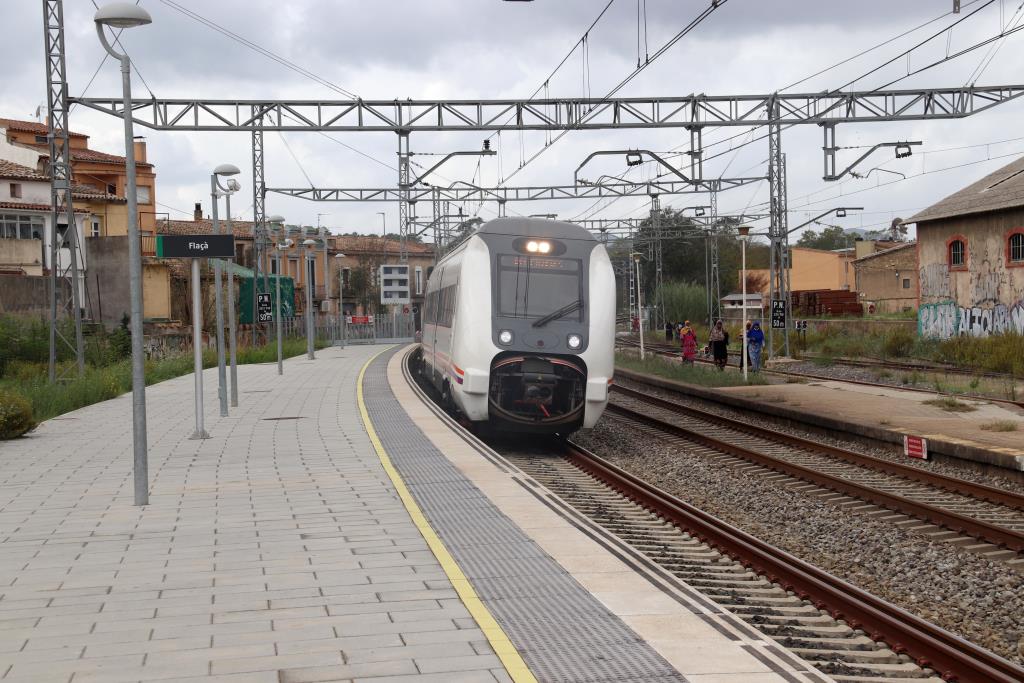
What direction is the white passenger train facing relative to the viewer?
toward the camera

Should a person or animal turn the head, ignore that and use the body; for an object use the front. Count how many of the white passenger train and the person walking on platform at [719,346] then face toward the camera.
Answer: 2

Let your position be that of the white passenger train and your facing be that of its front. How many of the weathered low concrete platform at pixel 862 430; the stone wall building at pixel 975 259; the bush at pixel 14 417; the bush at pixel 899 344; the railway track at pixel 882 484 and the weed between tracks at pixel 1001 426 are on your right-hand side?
1

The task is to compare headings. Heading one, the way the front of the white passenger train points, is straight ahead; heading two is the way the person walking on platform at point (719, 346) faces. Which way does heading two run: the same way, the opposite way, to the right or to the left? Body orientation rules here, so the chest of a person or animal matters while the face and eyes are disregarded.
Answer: the same way

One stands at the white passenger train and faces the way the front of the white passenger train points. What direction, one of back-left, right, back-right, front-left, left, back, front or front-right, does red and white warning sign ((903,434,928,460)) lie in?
left

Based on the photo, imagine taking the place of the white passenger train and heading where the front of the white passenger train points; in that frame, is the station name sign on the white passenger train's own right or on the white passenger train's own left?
on the white passenger train's own right

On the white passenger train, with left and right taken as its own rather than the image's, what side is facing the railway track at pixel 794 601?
front

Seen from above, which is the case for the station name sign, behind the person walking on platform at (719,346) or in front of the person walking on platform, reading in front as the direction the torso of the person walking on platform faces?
in front

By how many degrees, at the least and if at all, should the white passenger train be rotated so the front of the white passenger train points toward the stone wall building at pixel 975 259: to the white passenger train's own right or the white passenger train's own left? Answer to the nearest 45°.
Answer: approximately 135° to the white passenger train's own left

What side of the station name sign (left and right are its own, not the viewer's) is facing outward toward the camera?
front

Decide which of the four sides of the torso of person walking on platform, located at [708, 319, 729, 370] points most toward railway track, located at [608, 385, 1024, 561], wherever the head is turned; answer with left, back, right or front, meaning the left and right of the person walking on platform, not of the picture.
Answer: front

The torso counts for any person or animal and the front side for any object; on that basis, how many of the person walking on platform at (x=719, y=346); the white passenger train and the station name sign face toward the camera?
3

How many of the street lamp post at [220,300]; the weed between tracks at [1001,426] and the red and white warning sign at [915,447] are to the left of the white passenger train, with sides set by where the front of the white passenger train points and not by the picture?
2

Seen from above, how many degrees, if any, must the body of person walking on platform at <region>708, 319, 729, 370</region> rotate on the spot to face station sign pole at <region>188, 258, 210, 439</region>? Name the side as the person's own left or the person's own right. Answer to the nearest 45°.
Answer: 0° — they already face it

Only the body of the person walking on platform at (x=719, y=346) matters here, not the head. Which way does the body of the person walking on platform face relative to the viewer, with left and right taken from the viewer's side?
facing the viewer

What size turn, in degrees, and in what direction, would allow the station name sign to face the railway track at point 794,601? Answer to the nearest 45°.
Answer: approximately 45° to its left

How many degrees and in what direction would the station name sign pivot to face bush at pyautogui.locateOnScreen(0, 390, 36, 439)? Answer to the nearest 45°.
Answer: approximately 135° to its right

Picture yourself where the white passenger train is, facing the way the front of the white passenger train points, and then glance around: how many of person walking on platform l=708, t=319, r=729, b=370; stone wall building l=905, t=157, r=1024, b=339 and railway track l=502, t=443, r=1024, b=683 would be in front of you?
1

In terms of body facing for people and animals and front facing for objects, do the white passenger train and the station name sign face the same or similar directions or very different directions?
same or similar directions
